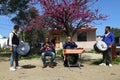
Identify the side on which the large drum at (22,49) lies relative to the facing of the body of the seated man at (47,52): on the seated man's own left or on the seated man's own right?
on the seated man's own right

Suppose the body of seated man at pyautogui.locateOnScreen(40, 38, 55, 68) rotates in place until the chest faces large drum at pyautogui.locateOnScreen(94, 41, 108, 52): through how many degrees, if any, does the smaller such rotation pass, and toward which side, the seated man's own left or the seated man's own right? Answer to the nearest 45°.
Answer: approximately 90° to the seated man's own left

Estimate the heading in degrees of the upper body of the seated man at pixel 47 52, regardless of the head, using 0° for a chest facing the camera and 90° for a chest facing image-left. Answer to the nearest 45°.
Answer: approximately 0°
